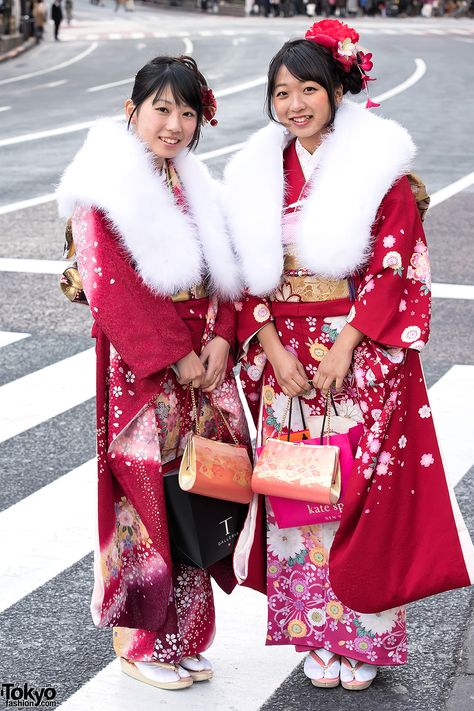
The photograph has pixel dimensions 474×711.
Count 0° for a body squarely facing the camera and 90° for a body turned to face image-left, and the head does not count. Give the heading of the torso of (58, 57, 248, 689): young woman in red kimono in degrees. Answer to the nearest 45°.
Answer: approximately 315°

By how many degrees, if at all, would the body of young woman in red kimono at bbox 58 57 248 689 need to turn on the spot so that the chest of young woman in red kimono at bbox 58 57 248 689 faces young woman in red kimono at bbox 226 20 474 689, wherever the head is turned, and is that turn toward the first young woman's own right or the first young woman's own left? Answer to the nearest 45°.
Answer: approximately 45° to the first young woman's own left

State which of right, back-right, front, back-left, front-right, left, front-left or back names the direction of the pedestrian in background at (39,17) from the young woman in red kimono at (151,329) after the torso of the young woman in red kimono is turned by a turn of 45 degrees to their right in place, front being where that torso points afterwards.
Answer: back
